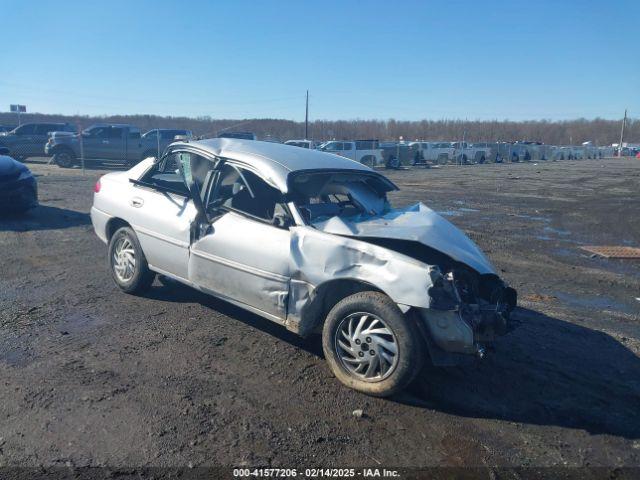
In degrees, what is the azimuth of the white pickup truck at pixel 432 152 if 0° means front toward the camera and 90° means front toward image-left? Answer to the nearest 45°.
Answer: approximately 90°

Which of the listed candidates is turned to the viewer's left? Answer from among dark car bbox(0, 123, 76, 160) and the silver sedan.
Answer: the dark car

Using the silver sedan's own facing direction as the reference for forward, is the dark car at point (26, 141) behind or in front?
behind

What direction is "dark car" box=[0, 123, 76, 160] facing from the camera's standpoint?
to the viewer's left

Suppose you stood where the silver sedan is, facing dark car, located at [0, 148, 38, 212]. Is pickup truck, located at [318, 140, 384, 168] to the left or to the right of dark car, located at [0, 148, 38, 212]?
right

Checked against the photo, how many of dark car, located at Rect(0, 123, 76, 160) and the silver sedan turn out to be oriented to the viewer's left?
1

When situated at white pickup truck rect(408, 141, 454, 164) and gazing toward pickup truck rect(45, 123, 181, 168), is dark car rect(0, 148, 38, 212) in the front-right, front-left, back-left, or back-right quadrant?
front-left

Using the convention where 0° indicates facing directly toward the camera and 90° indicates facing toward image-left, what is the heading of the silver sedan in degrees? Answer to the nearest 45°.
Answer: approximately 315°

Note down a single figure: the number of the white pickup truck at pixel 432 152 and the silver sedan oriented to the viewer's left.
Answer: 1

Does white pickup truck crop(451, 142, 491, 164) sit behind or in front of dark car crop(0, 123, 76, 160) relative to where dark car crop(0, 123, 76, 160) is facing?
behind

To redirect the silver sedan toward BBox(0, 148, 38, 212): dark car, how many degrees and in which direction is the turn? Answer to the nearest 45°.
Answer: approximately 180°

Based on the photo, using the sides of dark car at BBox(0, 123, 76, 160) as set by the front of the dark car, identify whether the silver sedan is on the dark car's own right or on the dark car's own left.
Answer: on the dark car's own left

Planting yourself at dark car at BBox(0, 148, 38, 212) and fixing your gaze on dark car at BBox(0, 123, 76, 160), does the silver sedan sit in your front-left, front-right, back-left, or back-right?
back-right

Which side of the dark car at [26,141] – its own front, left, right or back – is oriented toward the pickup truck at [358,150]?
back

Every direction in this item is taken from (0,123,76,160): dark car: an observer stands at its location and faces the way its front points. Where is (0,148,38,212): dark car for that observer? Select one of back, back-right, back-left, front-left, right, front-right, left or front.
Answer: left
